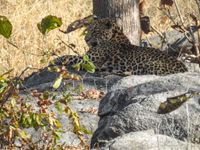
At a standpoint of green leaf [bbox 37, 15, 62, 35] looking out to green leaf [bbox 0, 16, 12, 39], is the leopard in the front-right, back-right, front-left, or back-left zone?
back-right

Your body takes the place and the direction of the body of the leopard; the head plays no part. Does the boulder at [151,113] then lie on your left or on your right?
on your left

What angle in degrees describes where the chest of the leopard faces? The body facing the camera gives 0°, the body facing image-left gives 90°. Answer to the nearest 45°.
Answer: approximately 90°

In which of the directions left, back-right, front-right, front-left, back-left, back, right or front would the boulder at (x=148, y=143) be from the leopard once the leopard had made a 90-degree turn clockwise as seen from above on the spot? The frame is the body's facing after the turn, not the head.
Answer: back

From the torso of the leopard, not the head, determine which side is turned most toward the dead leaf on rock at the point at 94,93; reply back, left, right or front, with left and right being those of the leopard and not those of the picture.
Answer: left
